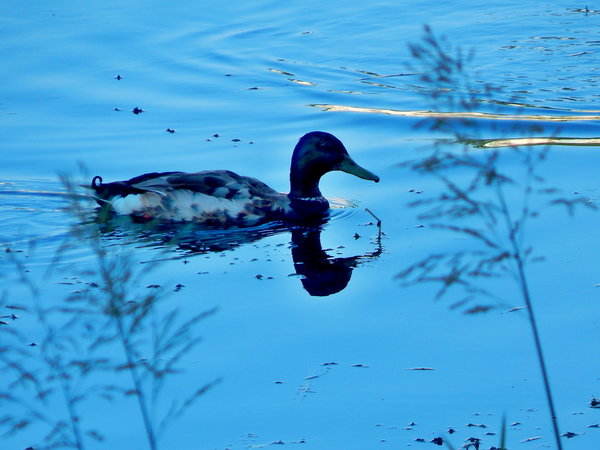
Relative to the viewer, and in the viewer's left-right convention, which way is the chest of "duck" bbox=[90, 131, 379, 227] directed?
facing to the right of the viewer

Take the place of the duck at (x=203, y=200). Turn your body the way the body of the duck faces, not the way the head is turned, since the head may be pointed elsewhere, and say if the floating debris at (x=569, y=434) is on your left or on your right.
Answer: on your right
